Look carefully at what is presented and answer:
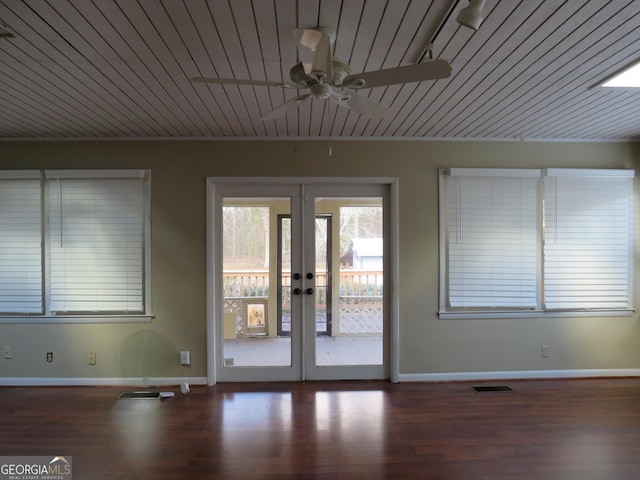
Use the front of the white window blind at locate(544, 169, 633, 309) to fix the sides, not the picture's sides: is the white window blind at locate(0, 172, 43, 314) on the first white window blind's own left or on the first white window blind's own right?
on the first white window blind's own right

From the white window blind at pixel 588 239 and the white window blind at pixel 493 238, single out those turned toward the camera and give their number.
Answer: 2

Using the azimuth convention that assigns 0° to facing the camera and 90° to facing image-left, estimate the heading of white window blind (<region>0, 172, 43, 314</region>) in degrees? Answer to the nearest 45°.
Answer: approximately 0°

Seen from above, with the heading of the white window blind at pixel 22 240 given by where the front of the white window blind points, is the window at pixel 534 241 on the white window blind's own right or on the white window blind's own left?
on the white window blind's own left

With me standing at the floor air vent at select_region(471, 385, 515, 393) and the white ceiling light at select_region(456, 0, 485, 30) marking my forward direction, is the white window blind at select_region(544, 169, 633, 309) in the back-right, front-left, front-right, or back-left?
back-left

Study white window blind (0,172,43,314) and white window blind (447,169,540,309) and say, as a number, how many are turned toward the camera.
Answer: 2

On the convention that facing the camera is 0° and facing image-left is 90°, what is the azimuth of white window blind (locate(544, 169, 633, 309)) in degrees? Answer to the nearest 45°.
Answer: approximately 0°

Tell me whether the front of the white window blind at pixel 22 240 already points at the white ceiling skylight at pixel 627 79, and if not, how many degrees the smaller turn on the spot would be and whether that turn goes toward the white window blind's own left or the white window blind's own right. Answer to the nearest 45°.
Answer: approximately 45° to the white window blind's own left
